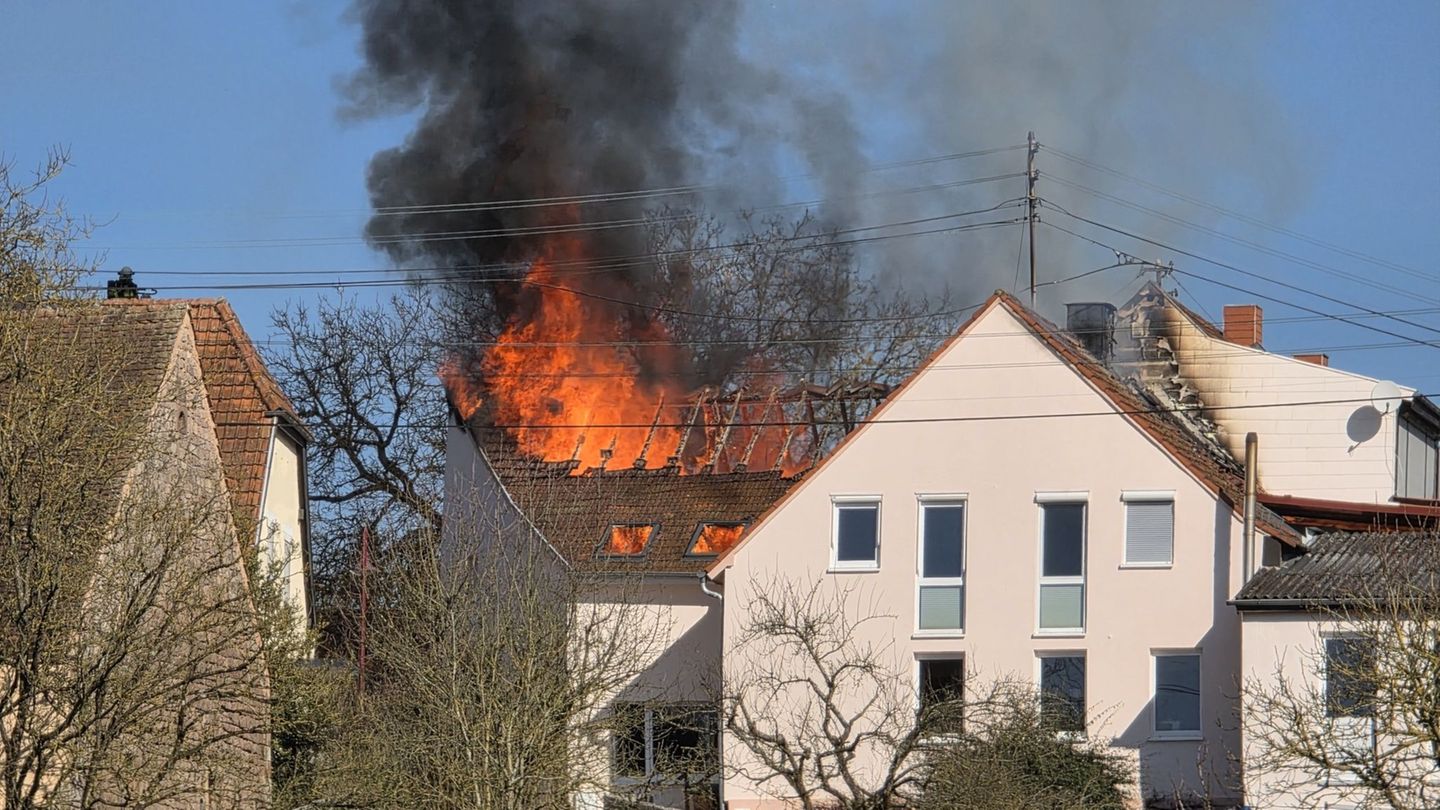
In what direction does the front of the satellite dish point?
toward the camera

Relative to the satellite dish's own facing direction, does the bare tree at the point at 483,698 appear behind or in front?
in front

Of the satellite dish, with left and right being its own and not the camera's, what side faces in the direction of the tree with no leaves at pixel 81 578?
front

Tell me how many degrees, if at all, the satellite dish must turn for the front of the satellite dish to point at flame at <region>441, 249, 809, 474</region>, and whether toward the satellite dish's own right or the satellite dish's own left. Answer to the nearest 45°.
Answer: approximately 90° to the satellite dish's own right

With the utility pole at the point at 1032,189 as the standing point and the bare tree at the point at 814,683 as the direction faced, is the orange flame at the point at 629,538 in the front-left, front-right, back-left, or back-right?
front-right

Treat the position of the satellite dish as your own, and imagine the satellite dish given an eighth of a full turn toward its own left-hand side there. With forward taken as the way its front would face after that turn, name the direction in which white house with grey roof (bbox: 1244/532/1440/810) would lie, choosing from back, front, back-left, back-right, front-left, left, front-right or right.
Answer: front-right

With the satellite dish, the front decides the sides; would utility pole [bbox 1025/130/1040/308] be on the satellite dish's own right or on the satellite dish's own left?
on the satellite dish's own right
